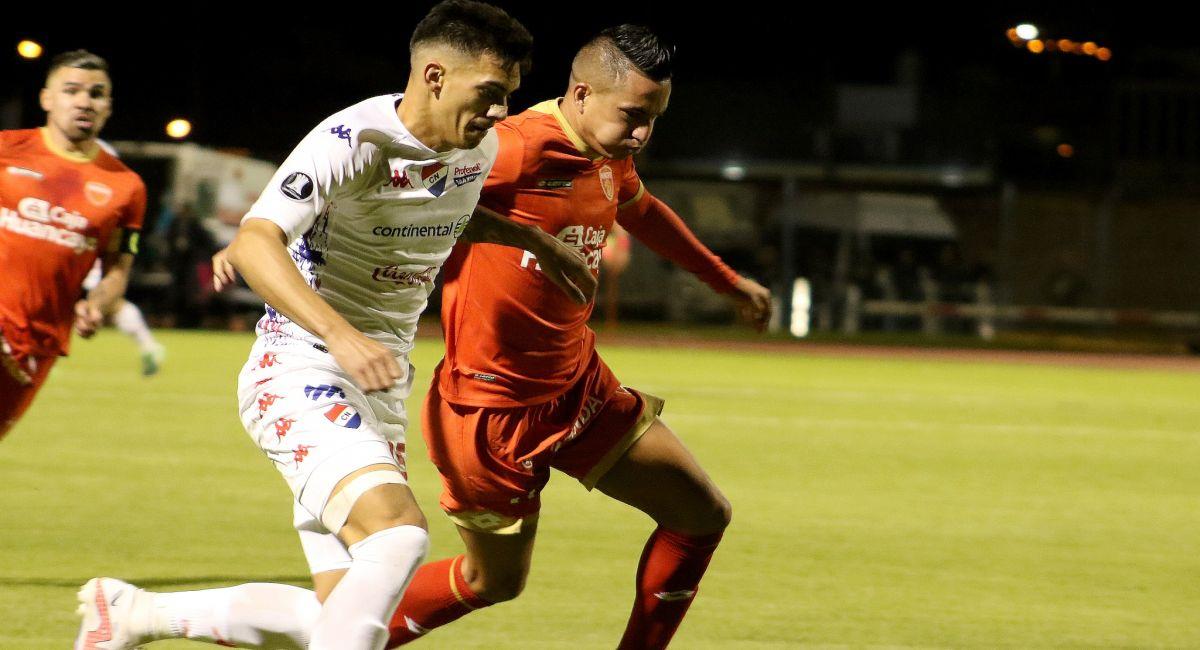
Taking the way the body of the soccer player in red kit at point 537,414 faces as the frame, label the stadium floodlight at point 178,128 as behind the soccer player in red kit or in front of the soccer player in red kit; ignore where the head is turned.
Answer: behind

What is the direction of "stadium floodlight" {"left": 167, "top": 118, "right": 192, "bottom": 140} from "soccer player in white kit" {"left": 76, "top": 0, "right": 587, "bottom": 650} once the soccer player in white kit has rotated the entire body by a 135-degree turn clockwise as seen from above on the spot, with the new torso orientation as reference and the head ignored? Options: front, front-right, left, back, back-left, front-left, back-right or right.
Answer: right

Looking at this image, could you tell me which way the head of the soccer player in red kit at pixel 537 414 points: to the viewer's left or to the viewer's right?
to the viewer's right

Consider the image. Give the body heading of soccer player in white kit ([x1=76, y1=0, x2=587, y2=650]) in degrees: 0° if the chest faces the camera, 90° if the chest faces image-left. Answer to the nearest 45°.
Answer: approximately 315°

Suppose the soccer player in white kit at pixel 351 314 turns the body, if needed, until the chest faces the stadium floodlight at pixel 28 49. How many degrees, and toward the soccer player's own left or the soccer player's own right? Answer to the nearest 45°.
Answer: approximately 135° to the soccer player's own left

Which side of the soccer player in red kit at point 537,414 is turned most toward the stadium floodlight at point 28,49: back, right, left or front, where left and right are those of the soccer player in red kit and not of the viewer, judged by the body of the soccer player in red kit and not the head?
back

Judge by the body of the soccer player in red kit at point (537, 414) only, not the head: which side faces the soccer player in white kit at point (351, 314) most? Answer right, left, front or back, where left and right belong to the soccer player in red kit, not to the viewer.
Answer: right

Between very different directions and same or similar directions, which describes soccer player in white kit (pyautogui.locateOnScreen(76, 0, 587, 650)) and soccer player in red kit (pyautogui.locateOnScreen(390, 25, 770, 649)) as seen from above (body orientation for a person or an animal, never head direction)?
same or similar directions

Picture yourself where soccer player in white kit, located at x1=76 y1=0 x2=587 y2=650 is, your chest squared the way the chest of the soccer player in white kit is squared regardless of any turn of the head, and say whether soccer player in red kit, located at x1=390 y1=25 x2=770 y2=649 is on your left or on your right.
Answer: on your left

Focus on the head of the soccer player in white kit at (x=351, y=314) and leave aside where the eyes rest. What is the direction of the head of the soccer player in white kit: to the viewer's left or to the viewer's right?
to the viewer's right

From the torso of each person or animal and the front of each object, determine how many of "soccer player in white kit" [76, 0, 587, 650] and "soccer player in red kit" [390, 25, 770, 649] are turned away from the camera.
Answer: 0

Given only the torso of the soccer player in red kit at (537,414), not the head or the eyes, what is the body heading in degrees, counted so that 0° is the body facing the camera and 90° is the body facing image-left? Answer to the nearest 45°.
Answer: approximately 315°
